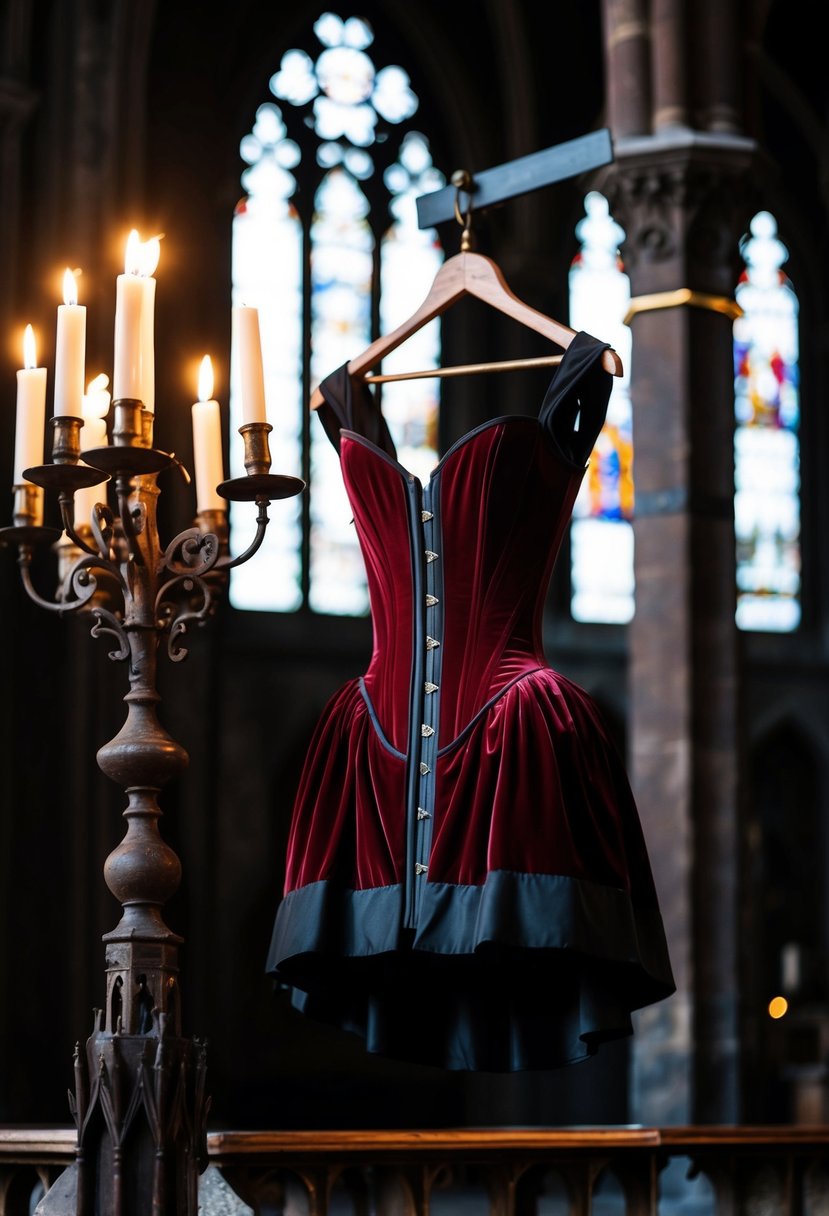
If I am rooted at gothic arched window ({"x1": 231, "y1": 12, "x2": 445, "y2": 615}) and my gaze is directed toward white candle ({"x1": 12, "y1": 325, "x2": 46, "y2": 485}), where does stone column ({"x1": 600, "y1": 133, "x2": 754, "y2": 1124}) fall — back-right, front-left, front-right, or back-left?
front-left

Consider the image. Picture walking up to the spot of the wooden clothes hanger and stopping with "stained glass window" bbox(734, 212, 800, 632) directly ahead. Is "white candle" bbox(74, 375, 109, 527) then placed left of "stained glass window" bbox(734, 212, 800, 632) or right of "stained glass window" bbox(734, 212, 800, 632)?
left

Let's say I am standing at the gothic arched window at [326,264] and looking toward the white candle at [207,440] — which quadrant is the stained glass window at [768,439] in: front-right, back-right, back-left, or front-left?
back-left

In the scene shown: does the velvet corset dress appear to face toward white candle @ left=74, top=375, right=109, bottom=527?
no

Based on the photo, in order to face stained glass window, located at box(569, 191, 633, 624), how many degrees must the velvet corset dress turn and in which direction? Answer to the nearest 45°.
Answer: approximately 135° to its right

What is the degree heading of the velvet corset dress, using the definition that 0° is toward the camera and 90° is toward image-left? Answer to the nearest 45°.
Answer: approximately 45°

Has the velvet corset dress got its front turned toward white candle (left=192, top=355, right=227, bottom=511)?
no

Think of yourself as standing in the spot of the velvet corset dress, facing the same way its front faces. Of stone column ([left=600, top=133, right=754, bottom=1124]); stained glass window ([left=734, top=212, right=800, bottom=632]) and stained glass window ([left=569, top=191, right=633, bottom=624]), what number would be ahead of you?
0

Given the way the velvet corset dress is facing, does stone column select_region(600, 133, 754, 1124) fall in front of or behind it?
behind
